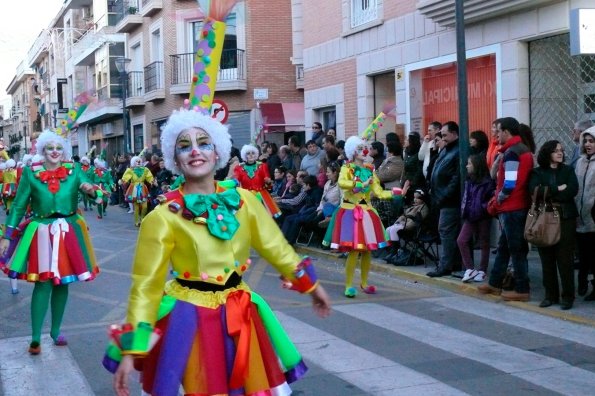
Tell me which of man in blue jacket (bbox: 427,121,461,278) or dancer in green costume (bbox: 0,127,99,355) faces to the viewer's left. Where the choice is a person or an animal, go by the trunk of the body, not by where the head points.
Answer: the man in blue jacket

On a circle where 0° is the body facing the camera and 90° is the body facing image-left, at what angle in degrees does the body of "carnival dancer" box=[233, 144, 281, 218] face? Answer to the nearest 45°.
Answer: approximately 0°

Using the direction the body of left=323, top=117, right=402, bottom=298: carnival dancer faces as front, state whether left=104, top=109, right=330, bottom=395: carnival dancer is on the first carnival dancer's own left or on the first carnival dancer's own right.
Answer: on the first carnival dancer's own right

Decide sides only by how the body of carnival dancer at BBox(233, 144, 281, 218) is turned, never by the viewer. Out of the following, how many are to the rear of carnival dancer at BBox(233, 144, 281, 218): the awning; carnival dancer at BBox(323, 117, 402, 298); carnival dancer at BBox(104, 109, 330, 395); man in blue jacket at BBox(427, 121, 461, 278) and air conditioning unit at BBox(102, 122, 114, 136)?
2

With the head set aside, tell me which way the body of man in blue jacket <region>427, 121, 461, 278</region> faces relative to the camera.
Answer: to the viewer's left

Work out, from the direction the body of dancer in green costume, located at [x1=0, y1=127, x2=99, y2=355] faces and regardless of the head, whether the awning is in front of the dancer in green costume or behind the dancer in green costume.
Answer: behind

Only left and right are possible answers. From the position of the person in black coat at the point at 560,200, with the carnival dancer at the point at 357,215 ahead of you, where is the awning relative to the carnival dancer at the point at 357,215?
right

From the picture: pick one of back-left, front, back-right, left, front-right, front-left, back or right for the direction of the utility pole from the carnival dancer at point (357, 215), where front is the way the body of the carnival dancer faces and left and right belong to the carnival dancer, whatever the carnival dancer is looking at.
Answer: left

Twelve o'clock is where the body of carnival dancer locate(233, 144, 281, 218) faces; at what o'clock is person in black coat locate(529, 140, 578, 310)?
The person in black coat is roughly at 11 o'clock from the carnival dancer.
